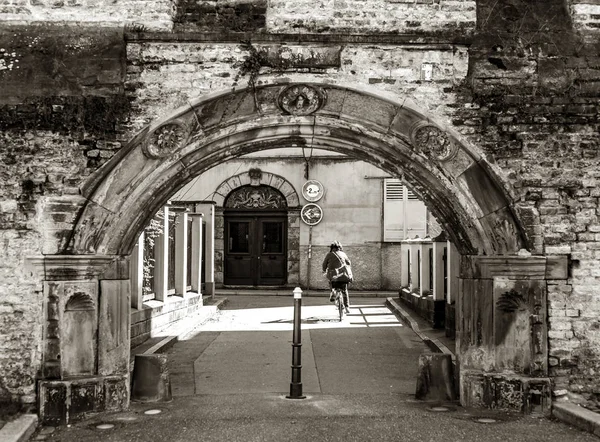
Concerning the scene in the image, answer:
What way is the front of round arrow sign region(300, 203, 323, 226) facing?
toward the camera

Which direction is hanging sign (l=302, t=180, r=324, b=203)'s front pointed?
toward the camera

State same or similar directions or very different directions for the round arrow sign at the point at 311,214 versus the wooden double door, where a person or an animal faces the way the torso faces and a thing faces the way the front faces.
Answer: same or similar directions

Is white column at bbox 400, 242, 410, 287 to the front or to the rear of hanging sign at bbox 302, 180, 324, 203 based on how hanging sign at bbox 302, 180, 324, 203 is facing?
to the front

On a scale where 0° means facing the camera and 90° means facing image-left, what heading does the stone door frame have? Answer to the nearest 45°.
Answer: approximately 0°

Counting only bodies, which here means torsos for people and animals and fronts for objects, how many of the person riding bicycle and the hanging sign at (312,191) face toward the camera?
1

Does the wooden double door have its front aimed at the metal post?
yes

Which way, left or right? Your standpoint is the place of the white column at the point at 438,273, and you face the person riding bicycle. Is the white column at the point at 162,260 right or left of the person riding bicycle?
left

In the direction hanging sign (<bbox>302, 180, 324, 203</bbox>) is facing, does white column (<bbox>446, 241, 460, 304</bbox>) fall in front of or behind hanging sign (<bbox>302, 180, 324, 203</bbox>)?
in front

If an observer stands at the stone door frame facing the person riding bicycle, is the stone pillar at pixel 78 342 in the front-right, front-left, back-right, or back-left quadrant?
front-right

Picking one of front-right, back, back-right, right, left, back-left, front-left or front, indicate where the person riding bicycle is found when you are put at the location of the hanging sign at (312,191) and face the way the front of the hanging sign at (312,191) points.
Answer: front

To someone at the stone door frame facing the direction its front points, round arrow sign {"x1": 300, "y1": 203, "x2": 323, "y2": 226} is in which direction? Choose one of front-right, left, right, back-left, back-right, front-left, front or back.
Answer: left

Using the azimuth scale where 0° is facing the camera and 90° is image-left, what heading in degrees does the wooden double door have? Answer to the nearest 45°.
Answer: approximately 0°

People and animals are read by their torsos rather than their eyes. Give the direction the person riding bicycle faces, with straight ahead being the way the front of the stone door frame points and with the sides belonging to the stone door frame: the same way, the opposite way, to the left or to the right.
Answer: the opposite way

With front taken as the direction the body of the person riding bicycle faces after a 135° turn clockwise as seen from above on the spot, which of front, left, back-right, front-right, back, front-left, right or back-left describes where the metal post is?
front-right

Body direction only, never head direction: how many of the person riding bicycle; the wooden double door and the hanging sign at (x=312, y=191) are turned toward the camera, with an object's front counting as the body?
2

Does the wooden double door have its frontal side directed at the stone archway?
yes

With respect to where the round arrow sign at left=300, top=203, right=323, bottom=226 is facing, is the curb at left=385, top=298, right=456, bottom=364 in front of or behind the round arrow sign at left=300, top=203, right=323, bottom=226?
in front
